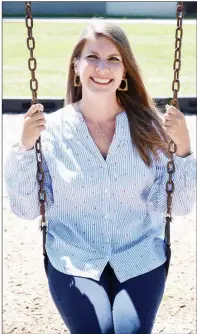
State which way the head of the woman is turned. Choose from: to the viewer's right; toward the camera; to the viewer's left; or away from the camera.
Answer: toward the camera

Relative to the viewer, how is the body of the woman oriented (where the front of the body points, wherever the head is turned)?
toward the camera
